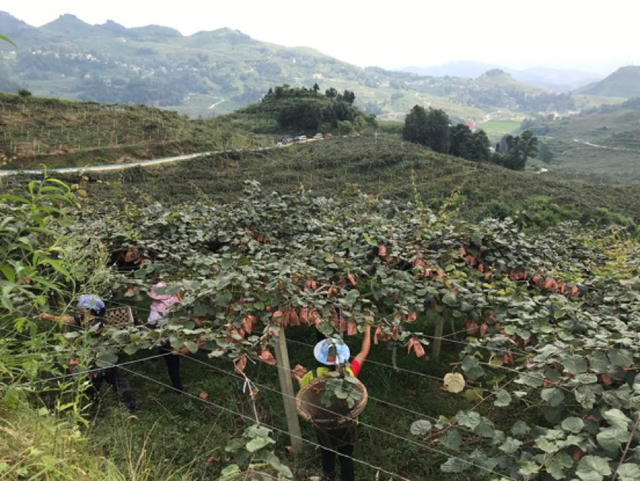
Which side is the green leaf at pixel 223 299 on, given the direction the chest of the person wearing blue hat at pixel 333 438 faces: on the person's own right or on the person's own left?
on the person's own left

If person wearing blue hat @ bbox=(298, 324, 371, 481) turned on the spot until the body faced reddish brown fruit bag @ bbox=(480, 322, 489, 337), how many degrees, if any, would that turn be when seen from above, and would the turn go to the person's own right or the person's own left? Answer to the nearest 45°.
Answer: approximately 45° to the person's own right

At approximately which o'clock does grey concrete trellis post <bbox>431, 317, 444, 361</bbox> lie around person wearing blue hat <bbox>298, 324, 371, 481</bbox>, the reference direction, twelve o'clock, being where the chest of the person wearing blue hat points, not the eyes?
The grey concrete trellis post is roughly at 1 o'clock from the person wearing blue hat.

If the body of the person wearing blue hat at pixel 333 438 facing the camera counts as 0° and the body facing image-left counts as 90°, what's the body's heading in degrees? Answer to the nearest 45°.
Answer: approximately 180°
